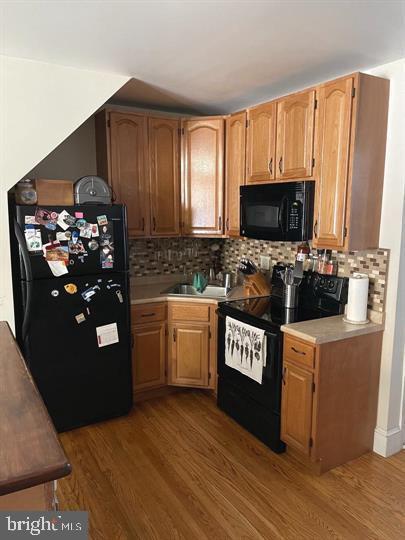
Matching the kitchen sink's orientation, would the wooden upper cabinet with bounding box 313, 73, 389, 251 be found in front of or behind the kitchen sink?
in front

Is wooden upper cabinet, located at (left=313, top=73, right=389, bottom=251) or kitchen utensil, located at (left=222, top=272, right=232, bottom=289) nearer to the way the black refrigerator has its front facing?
the wooden upper cabinet

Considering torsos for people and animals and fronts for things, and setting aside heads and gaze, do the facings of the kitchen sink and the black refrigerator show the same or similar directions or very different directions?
same or similar directions

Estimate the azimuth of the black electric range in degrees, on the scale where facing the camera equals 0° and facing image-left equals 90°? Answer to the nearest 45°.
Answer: approximately 45°

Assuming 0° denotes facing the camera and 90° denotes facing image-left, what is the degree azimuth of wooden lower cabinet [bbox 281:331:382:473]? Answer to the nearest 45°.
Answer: approximately 45°

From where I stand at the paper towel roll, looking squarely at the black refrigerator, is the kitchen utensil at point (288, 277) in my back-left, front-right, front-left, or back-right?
front-right

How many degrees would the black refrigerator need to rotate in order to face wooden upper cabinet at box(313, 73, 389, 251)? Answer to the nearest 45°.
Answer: approximately 45° to its left

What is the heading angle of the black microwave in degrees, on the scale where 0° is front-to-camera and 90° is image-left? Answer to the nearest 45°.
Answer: approximately 45°

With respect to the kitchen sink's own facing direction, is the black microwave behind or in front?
in front

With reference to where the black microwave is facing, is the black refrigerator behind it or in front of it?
in front

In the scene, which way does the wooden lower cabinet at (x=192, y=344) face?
toward the camera

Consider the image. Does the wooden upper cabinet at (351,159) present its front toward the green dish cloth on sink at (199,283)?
no

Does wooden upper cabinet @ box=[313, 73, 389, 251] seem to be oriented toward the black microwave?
no

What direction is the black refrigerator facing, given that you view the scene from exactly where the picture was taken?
facing the viewer

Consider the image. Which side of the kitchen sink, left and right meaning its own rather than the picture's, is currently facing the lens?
front

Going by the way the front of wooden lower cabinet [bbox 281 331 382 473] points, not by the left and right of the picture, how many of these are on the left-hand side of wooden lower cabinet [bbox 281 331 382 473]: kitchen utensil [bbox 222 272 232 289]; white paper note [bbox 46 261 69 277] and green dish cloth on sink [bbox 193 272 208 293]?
0

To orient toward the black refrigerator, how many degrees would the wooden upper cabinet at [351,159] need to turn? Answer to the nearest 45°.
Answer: approximately 45° to its right

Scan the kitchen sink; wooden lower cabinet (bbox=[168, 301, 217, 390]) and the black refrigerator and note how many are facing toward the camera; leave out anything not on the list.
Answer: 3
